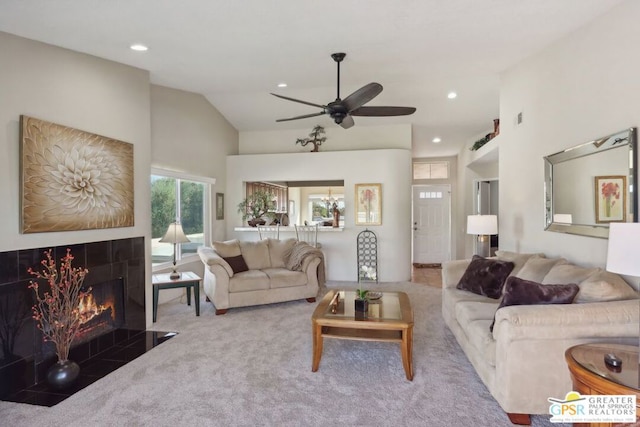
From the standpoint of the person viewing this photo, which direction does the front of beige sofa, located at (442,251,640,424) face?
facing to the left of the viewer

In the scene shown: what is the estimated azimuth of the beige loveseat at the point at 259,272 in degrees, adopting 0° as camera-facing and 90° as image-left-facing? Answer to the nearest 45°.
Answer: approximately 315°

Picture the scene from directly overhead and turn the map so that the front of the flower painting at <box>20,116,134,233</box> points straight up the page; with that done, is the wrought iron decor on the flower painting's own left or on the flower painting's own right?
on the flower painting's own left

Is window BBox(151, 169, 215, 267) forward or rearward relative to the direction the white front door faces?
forward

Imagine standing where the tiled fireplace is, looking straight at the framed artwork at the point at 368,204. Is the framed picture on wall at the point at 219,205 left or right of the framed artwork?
left

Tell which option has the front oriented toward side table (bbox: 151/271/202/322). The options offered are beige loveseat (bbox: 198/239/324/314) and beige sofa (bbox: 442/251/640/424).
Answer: beige sofa (bbox: 442/251/640/424)

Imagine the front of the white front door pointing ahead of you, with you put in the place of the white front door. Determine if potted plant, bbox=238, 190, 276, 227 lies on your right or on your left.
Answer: on your right

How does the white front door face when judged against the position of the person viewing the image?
facing the viewer

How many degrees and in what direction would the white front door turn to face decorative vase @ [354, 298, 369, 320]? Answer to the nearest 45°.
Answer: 0° — it already faces it

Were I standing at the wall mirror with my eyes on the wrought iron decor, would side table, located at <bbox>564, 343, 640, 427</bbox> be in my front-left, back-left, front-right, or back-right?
back-left

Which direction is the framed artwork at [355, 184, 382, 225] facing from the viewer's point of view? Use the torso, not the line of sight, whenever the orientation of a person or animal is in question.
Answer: toward the camera

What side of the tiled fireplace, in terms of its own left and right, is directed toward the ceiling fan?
front

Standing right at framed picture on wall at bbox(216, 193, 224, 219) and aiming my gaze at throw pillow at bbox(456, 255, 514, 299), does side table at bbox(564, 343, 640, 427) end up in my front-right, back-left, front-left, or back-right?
front-right

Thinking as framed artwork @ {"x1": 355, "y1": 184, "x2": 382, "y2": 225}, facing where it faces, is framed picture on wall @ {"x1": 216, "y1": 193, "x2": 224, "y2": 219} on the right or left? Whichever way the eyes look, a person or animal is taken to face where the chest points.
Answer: on its right

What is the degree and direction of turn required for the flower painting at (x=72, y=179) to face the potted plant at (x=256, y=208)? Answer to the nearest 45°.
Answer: approximately 90° to its left

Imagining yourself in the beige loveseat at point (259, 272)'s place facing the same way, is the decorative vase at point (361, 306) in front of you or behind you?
in front

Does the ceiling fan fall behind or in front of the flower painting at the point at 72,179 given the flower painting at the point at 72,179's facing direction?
in front
